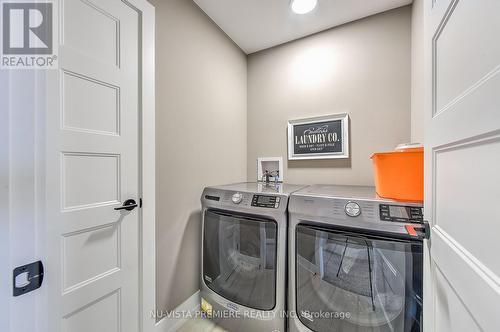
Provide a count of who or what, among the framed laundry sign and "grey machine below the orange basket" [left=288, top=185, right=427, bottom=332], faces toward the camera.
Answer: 2

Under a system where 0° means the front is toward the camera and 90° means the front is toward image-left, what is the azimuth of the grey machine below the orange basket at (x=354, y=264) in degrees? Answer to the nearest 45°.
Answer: approximately 0°

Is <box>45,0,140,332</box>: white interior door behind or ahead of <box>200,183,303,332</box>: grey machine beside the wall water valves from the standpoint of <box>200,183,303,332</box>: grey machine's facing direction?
ahead

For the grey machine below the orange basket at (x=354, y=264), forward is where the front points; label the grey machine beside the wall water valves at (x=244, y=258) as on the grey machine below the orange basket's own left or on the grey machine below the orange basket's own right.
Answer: on the grey machine below the orange basket's own right

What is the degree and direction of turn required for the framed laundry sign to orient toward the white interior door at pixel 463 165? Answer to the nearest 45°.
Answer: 0° — it already faces it
